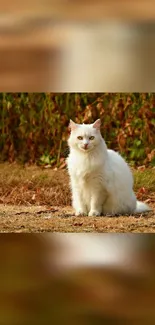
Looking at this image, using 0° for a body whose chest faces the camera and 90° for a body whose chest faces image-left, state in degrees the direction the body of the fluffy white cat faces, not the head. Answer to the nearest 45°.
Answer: approximately 45°
